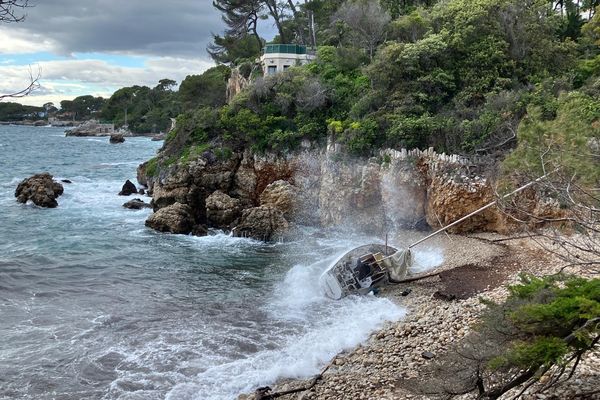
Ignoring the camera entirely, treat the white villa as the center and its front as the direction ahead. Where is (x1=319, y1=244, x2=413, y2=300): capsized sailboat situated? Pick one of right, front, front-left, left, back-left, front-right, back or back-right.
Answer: front

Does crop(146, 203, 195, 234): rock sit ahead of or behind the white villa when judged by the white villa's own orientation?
ahead

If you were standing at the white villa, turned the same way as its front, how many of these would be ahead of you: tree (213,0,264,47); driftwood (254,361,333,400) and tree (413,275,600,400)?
2

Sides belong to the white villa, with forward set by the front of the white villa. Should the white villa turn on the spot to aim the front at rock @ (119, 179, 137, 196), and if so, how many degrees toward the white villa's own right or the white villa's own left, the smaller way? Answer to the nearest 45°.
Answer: approximately 90° to the white villa's own right

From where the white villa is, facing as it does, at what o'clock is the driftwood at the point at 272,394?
The driftwood is roughly at 12 o'clock from the white villa.

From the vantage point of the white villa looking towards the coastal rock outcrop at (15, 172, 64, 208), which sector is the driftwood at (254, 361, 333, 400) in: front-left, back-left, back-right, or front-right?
front-left

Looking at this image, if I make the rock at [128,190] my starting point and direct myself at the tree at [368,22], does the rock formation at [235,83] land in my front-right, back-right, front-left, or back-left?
front-left

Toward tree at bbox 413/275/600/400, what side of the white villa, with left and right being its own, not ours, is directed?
front

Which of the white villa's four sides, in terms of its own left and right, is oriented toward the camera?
front

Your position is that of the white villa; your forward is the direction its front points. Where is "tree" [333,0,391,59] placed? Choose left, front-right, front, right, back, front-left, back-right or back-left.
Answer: front-left

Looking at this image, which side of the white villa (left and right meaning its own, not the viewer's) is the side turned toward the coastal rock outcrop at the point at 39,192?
right

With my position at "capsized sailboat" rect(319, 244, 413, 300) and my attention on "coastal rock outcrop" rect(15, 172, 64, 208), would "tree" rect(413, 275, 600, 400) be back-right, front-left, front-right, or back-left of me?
back-left
